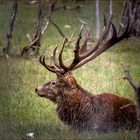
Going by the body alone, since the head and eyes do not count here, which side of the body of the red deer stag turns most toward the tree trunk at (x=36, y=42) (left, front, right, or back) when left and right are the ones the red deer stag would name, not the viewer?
right

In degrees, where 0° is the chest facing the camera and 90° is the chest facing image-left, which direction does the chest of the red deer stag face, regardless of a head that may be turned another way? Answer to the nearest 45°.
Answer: approximately 90°

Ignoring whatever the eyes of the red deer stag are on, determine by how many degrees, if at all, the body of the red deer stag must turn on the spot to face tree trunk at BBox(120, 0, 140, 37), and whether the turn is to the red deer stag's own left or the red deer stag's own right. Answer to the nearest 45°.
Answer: approximately 90° to the red deer stag's own right
